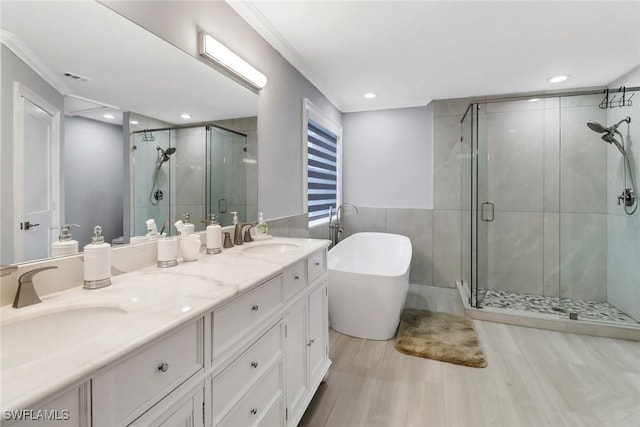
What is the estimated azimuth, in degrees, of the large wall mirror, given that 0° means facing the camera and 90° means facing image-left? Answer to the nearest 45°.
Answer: approximately 315°

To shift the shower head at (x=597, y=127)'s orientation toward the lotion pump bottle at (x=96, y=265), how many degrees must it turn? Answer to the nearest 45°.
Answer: approximately 45° to its left

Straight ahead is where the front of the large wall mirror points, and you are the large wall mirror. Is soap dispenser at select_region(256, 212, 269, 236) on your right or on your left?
on your left

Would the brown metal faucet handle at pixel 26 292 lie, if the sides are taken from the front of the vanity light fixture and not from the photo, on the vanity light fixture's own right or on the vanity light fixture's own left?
on the vanity light fixture's own right
